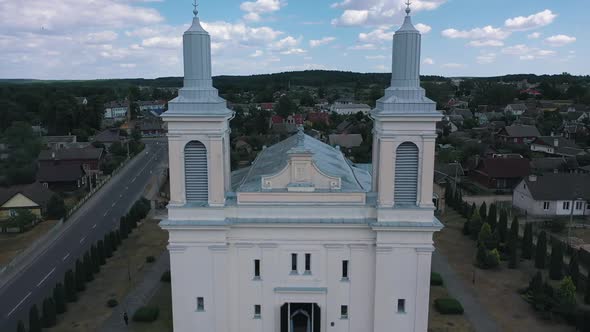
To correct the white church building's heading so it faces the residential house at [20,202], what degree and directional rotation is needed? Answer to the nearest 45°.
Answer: approximately 135° to its right

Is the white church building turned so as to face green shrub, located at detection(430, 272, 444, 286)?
no

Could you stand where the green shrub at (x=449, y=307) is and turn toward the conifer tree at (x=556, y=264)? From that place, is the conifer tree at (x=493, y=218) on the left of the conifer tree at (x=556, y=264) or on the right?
left

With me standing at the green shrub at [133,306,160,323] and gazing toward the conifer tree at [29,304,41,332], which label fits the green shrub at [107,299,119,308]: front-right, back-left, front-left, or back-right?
front-right

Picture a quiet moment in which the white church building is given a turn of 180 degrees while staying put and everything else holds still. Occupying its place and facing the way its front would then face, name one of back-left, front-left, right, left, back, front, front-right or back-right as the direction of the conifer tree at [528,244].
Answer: front-right

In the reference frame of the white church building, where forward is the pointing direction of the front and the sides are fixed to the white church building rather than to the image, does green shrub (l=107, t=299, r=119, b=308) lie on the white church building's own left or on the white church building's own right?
on the white church building's own right

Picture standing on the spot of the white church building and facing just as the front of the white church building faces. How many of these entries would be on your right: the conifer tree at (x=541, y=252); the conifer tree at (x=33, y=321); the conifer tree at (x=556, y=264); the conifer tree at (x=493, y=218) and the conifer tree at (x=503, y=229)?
1

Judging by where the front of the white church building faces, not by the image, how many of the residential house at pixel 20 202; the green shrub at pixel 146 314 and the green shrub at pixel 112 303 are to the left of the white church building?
0

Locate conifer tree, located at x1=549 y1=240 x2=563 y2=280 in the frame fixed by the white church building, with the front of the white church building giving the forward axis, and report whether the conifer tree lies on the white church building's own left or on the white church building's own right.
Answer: on the white church building's own left

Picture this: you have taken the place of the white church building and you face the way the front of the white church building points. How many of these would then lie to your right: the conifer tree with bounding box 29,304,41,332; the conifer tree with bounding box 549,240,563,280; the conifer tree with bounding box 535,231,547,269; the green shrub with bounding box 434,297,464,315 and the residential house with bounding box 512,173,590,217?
1

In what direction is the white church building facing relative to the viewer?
toward the camera

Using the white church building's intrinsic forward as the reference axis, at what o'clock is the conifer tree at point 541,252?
The conifer tree is roughly at 8 o'clock from the white church building.

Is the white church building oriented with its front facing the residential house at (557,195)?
no

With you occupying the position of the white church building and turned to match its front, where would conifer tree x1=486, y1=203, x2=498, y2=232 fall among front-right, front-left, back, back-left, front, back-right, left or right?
back-left

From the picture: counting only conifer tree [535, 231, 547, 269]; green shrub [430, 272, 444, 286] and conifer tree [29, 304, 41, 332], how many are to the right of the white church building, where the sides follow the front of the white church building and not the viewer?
1

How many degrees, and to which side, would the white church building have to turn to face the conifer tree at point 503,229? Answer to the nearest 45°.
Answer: approximately 135° to its left
